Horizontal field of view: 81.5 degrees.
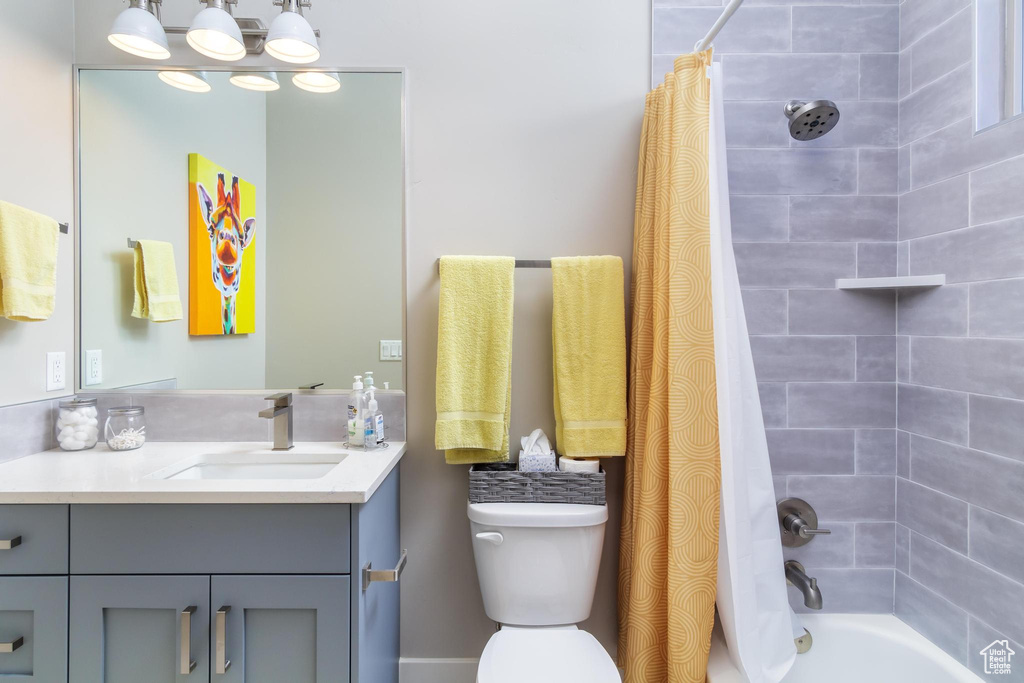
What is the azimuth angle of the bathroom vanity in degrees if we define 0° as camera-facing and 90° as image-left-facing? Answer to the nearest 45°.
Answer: approximately 0°

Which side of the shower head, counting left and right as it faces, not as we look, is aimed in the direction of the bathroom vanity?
right

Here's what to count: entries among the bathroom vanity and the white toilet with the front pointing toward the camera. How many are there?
2

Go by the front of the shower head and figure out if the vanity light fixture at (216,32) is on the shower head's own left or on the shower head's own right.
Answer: on the shower head's own right

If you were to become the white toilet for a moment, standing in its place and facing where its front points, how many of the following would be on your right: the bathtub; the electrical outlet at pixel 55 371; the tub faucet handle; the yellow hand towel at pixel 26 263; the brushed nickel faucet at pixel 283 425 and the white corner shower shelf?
3

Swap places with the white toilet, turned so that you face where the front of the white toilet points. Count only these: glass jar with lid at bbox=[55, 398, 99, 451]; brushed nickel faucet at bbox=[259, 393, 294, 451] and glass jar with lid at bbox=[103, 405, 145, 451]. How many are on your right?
3

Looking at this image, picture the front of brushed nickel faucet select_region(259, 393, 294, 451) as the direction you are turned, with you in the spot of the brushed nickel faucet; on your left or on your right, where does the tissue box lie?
on your left

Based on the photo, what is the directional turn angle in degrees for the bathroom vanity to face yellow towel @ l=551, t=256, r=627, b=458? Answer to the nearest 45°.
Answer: approximately 90° to its left
